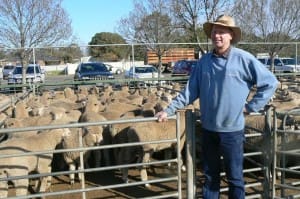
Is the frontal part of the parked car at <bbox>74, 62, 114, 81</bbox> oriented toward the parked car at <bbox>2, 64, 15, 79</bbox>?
no
